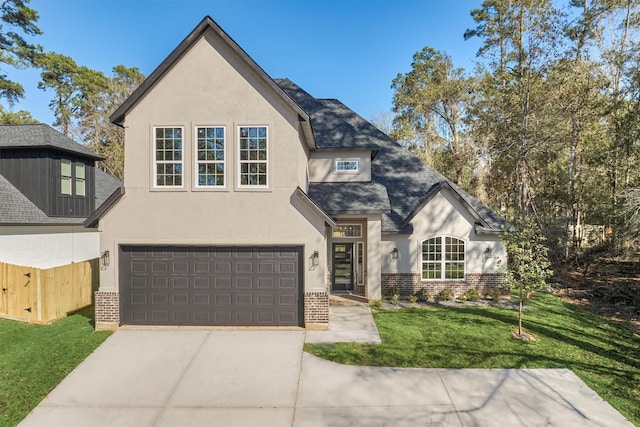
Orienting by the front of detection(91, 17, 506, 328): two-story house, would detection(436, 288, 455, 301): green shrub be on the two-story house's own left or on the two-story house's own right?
on the two-story house's own left

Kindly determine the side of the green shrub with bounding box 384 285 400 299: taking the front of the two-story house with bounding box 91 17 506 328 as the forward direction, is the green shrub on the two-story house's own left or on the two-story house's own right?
on the two-story house's own left

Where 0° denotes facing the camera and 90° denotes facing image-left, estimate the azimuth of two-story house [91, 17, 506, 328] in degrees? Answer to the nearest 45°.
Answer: approximately 0°

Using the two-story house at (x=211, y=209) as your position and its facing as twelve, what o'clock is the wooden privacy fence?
The wooden privacy fence is roughly at 3 o'clock from the two-story house.

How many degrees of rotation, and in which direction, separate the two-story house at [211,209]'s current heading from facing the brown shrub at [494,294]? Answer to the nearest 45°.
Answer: approximately 90° to its left

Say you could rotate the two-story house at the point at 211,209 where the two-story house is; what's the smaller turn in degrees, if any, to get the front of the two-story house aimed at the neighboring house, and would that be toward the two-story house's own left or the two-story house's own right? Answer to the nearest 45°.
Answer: approximately 135° to the two-story house's own right
